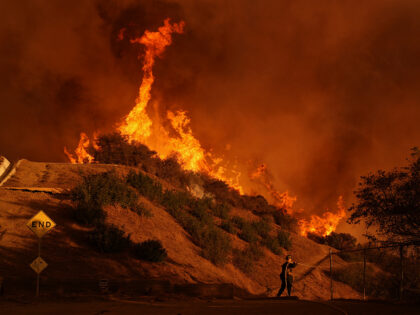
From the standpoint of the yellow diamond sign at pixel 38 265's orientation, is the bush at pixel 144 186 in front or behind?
behind

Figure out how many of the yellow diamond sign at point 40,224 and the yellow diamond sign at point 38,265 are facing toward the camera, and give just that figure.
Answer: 2

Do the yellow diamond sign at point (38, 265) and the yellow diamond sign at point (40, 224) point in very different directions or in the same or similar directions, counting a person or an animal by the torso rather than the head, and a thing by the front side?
same or similar directions

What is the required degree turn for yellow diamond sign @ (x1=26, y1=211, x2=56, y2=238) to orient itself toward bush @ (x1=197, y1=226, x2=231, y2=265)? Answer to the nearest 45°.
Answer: approximately 135° to its left

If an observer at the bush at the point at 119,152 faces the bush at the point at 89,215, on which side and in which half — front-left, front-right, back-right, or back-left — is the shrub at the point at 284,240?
front-left

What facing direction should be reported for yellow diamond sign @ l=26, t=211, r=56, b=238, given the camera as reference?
facing the viewer

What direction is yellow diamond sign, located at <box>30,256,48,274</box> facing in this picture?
toward the camera

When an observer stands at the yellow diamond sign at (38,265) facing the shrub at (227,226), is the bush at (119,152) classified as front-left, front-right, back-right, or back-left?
front-left

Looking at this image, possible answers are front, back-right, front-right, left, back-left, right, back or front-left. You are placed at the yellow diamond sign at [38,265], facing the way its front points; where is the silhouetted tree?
left

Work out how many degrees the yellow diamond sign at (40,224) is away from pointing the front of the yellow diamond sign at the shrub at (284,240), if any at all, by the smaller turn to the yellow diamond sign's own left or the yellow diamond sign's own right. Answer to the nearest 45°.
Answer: approximately 135° to the yellow diamond sign's own left
